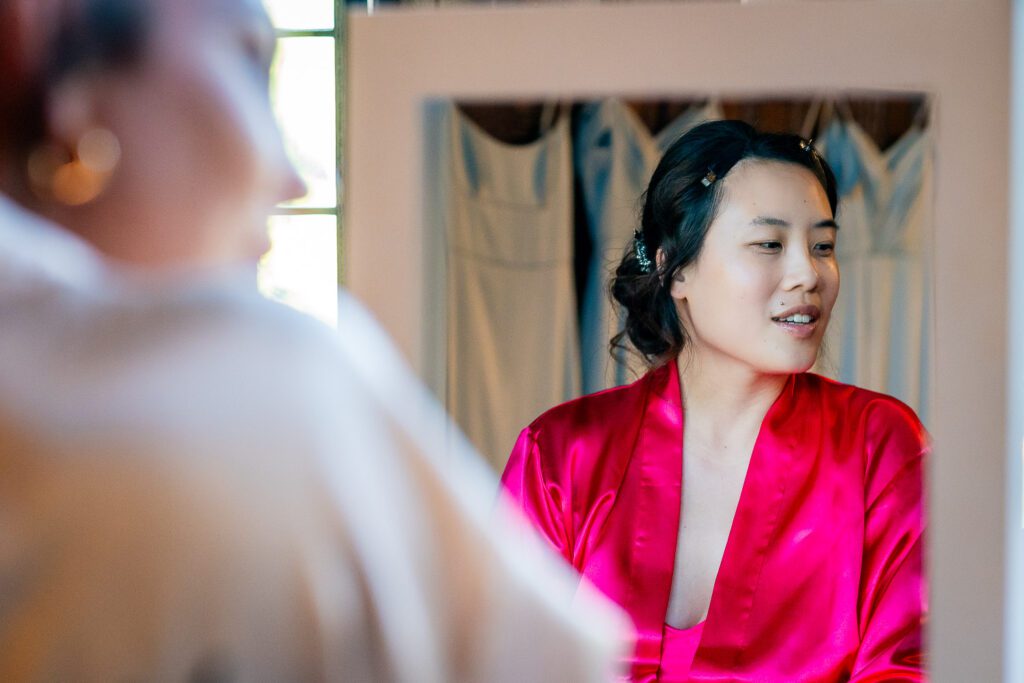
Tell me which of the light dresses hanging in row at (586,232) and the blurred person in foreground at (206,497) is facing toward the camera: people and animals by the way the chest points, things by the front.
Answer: the light dresses hanging in row

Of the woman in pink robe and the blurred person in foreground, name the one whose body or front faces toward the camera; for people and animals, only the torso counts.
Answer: the woman in pink robe

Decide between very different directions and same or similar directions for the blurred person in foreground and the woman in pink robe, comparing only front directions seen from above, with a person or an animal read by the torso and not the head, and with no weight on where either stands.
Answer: very different directions

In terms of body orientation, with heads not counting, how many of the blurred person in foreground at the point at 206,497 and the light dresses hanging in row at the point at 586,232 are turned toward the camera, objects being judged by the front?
1

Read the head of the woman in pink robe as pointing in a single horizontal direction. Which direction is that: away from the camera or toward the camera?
toward the camera

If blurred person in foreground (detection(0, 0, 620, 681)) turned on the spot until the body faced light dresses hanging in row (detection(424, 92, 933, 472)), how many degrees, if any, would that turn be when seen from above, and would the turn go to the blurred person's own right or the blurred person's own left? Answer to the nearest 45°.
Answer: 0° — they already face it

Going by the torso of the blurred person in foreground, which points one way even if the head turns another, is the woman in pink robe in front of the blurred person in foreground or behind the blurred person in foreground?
in front

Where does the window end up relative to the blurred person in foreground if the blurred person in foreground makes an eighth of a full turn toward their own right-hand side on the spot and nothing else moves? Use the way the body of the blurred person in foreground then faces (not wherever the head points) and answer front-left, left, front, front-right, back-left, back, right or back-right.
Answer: left

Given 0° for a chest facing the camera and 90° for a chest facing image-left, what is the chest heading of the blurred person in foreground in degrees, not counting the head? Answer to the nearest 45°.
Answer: approximately 225°

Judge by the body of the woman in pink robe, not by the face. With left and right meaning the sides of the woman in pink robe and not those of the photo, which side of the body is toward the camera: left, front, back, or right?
front
